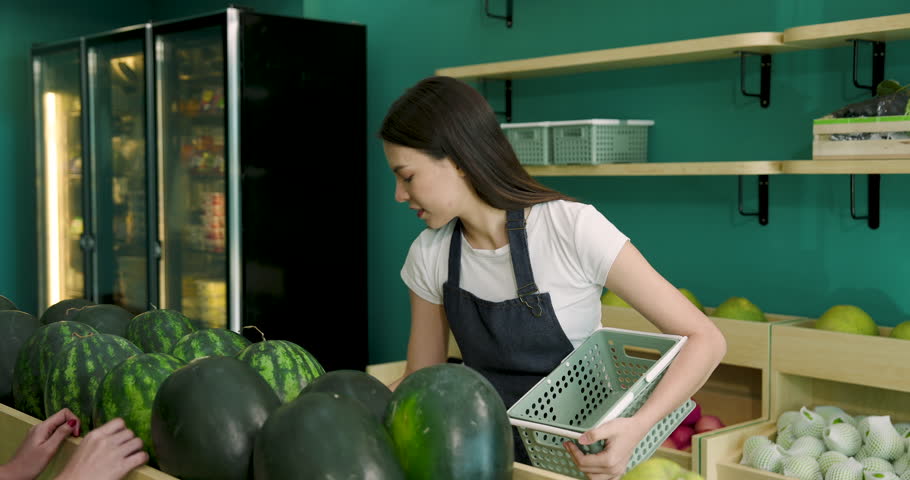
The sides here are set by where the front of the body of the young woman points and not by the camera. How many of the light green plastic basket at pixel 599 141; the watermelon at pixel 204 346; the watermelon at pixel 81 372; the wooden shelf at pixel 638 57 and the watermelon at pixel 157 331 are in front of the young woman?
3

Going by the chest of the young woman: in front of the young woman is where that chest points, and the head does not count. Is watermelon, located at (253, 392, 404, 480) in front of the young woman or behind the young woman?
in front

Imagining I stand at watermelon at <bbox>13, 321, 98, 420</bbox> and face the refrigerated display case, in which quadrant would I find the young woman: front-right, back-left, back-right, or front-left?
front-right

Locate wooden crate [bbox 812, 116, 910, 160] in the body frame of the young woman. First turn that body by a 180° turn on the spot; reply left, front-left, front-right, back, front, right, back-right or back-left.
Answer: front

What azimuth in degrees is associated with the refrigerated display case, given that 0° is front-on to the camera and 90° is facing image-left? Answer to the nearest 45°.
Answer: approximately 45°

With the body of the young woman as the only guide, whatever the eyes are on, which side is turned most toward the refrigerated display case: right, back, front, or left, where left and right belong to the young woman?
right

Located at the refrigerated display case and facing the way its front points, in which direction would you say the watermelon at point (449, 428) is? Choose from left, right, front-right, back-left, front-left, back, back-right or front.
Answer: front-left

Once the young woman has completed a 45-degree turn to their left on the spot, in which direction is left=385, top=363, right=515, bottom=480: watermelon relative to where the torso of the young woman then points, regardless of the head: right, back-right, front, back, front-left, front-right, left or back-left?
front

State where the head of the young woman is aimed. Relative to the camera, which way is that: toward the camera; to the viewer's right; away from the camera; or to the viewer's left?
to the viewer's left

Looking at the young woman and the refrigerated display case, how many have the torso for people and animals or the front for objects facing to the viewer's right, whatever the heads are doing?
0

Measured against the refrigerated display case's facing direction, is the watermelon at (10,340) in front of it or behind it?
in front

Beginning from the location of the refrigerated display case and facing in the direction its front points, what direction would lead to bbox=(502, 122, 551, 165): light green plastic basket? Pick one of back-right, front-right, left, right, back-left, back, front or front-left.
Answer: left

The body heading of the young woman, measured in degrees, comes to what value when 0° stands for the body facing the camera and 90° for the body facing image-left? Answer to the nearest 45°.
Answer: approximately 45°

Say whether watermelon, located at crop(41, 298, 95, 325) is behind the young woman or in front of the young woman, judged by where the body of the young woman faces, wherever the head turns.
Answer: in front

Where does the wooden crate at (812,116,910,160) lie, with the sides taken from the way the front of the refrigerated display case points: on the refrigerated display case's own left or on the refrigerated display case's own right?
on the refrigerated display case's own left
